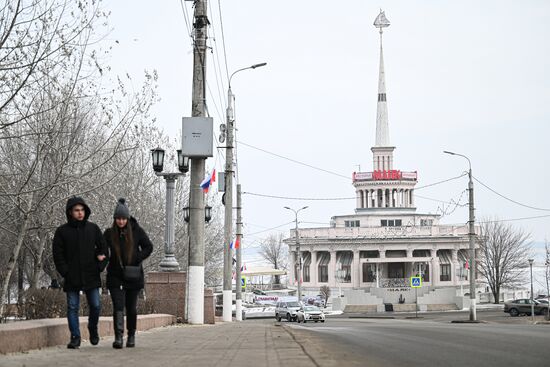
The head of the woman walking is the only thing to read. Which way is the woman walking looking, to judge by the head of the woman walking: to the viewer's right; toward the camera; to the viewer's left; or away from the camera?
toward the camera

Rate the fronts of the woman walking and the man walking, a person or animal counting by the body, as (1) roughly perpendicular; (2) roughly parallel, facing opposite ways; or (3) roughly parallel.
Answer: roughly parallel

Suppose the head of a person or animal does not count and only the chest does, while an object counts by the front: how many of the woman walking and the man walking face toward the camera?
2

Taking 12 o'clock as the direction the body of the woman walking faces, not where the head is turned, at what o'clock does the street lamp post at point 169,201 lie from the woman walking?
The street lamp post is roughly at 6 o'clock from the woman walking.

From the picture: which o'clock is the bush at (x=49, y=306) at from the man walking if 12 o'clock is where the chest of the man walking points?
The bush is roughly at 6 o'clock from the man walking.

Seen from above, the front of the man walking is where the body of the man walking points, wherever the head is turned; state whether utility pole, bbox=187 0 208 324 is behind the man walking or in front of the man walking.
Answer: behind

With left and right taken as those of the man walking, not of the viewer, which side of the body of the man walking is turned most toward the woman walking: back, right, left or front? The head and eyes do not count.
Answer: left

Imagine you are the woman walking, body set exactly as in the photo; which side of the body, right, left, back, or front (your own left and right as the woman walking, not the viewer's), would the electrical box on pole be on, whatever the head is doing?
back

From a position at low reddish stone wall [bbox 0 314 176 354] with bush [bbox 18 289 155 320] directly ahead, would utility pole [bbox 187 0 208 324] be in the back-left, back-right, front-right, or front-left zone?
front-right

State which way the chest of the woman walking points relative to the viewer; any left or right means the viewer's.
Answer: facing the viewer

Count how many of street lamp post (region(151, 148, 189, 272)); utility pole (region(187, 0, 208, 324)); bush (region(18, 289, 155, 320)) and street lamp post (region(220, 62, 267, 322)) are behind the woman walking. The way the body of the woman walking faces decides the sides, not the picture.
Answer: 4

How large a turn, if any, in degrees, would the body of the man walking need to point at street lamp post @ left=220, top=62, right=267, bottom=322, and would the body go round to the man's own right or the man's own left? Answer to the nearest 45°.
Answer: approximately 180°

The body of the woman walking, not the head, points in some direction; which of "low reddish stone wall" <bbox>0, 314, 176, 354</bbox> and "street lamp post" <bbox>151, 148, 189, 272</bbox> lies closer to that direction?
the low reddish stone wall

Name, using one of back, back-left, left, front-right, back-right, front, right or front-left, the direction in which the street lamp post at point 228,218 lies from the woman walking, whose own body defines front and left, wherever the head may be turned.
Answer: back

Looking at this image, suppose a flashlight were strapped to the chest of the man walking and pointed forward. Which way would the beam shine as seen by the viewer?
toward the camera
